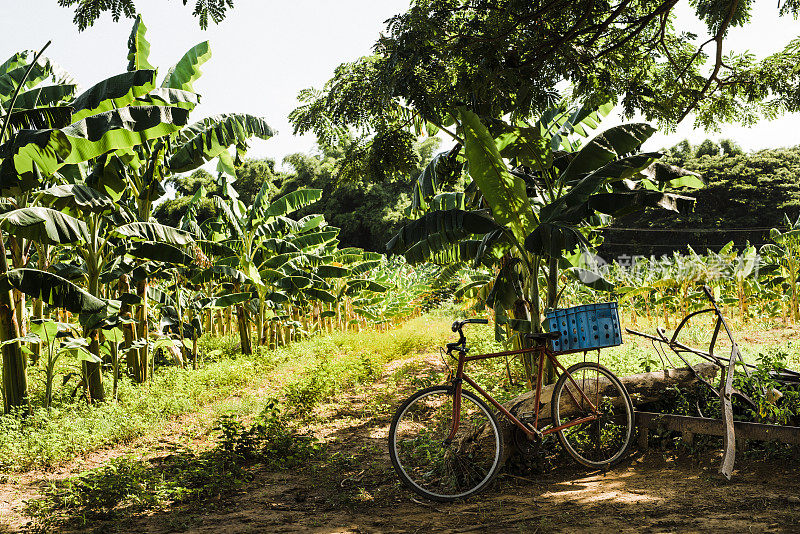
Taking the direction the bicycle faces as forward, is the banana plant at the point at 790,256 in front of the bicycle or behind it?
behind

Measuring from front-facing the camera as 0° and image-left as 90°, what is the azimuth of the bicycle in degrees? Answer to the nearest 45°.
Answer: approximately 45°

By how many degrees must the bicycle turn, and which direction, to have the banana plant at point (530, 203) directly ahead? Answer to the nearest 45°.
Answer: approximately 135° to its right

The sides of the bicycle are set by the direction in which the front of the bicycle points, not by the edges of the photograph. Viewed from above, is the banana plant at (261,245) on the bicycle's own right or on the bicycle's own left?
on the bicycle's own right
